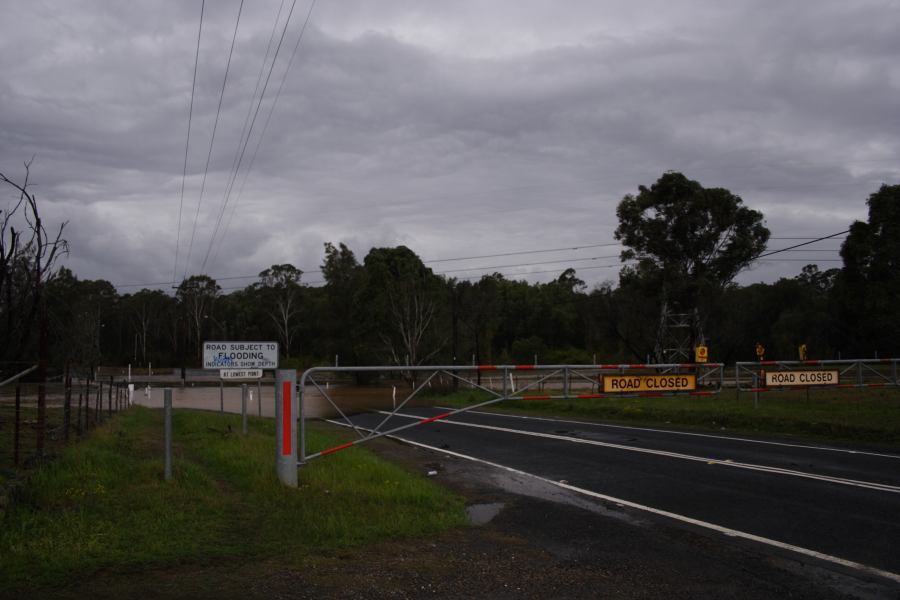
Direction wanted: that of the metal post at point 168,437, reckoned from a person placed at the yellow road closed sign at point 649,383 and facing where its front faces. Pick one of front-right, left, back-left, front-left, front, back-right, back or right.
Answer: front-right

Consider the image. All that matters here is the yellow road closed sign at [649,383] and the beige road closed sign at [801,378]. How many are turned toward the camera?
2

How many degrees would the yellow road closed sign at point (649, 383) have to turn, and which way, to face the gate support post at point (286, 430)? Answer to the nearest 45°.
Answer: approximately 45° to its right

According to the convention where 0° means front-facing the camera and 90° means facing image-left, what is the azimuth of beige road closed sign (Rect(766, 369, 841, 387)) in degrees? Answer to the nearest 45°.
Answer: approximately 0°

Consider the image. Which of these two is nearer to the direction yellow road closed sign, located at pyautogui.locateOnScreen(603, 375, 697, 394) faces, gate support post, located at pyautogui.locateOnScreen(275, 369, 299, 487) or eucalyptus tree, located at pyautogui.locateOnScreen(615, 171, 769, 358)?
the gate support post

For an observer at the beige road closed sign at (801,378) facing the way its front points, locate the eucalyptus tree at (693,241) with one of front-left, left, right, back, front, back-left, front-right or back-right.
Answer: back

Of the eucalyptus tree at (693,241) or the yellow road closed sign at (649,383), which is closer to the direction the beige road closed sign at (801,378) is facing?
the yellow road closed sign

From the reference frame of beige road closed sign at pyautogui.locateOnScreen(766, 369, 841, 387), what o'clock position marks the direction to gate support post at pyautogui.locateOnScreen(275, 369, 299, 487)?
The gate support post is roughly at 1 o'clock from the beige road closed sign.

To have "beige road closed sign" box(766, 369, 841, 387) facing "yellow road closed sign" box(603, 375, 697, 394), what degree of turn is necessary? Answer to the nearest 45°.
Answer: approximately 45° to its right

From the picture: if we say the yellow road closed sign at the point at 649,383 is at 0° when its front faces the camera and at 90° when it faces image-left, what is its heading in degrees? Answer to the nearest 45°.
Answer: approximately 0°

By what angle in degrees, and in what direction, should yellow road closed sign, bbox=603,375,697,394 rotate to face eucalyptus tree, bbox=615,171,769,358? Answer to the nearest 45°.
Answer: approximately 180°

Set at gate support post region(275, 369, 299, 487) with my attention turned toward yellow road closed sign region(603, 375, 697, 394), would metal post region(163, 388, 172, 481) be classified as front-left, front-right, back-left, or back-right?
back-left

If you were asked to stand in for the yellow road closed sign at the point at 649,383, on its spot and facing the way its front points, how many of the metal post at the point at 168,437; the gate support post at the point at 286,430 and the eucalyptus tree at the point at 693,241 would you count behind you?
1

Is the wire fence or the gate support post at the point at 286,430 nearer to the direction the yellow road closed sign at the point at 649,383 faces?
the gate support post

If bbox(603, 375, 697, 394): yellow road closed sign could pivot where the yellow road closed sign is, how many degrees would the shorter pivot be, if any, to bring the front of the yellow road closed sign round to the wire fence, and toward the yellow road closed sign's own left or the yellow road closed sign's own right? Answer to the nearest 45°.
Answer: approximately 90° to the yellow road closed sign's own right
